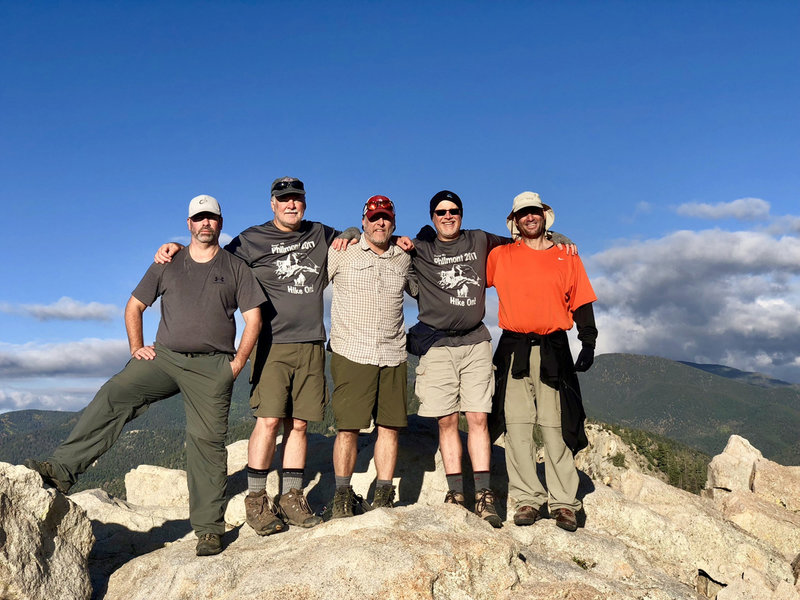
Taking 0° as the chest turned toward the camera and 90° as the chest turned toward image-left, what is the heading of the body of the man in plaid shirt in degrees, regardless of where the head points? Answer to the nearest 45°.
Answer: approximately 0°

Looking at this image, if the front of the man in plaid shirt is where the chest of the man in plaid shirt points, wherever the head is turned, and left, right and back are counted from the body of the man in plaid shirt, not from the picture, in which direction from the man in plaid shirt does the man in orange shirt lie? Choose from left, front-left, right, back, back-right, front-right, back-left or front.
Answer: left

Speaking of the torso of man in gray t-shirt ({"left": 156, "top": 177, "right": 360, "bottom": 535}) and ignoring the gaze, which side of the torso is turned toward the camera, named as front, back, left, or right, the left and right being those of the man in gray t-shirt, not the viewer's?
front

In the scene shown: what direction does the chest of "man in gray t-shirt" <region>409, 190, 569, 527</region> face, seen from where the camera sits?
toward the camera

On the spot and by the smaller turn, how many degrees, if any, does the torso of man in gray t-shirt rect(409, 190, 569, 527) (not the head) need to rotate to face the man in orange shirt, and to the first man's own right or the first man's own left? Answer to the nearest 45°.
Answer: approximately 90° to the first man's own left

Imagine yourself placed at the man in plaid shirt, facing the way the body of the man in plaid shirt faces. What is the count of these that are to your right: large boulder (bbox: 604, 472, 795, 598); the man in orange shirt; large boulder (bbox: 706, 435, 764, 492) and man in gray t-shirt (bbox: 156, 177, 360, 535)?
1

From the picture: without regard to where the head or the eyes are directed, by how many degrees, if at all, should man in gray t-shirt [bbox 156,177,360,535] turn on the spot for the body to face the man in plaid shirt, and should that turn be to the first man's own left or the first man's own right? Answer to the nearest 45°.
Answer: approximately 90° to the first man's own left

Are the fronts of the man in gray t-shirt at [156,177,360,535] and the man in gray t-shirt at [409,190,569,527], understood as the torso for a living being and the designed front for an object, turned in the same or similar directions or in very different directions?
same or similar directions

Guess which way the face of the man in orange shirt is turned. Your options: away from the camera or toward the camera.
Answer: toward the camera

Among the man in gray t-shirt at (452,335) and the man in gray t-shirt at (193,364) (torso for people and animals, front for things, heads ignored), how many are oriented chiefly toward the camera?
2

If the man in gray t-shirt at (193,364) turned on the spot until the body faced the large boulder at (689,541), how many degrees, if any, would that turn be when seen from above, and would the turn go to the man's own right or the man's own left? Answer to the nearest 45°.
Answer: approximately 90° to the man's own left

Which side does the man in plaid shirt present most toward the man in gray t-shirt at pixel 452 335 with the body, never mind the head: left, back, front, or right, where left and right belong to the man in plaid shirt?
left

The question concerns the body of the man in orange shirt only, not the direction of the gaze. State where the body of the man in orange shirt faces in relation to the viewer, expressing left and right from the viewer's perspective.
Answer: facing the viewer
